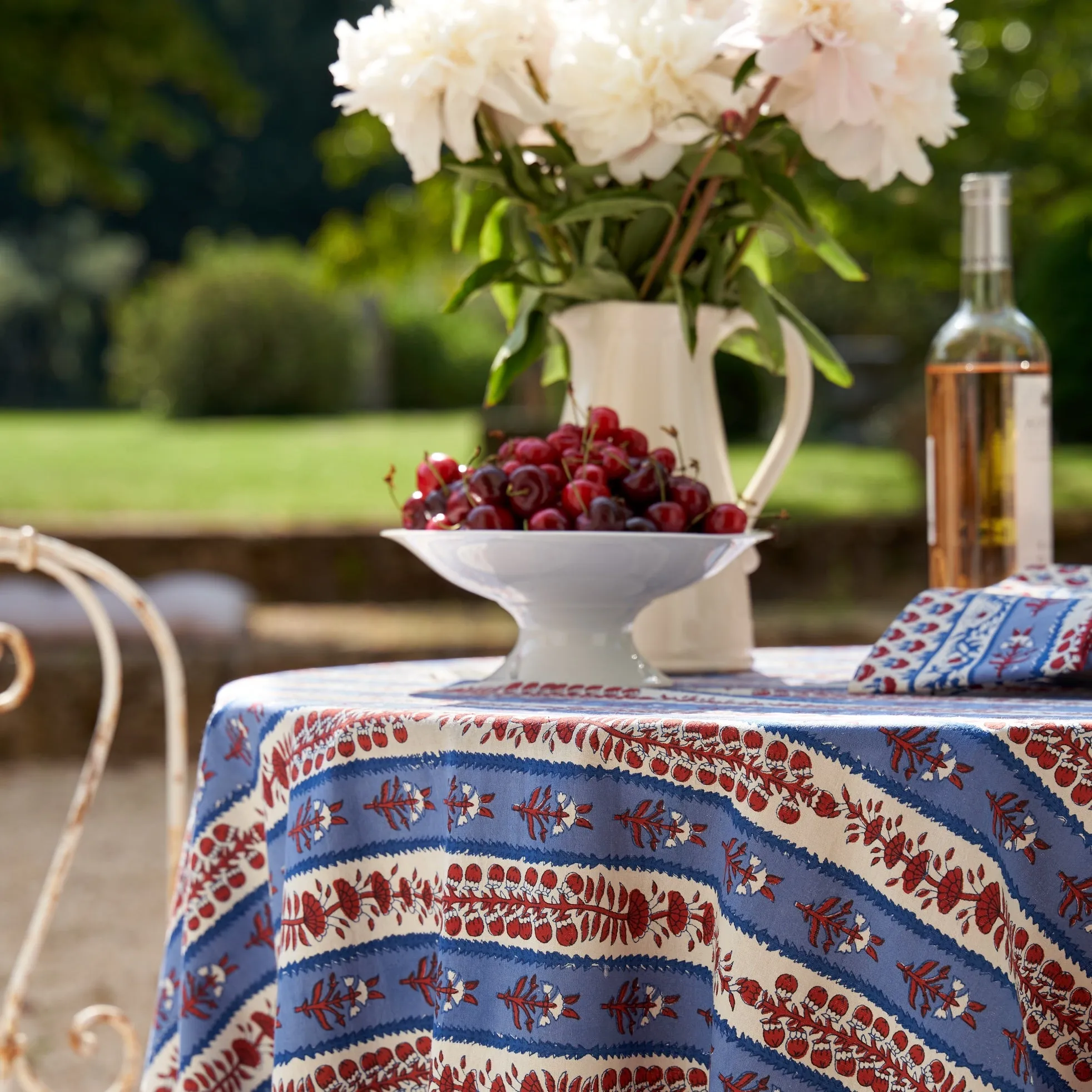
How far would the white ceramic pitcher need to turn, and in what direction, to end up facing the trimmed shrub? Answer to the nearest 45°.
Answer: approximately 90° to its right

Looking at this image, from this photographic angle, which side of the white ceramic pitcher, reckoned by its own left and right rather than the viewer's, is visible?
left
